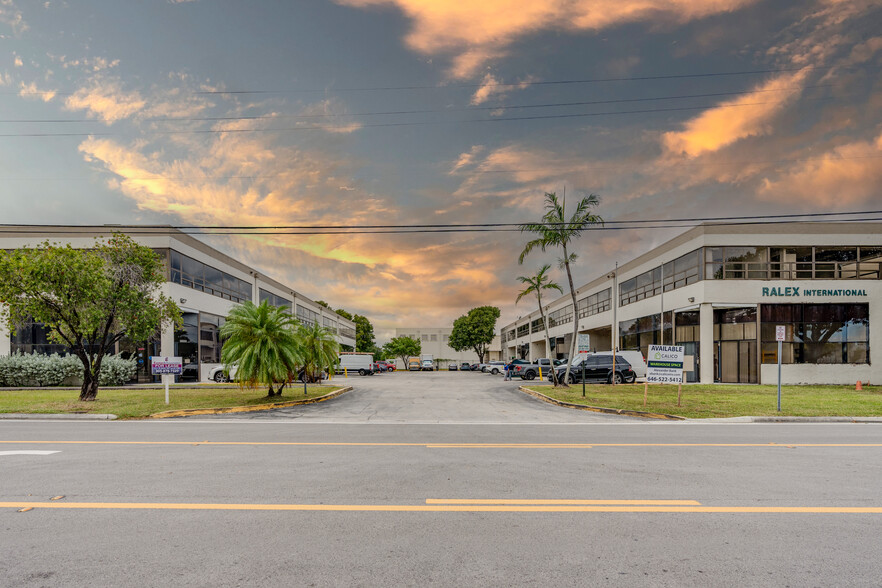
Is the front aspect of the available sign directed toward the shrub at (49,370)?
no

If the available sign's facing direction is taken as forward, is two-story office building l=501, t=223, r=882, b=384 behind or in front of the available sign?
behind

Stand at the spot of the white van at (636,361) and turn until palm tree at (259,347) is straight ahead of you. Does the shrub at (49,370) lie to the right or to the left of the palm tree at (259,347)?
right

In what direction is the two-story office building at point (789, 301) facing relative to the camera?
toward the camera

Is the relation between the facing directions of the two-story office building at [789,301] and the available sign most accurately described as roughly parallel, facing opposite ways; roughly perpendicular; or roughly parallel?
roughly parallel

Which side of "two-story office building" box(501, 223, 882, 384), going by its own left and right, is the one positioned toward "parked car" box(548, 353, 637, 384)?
right

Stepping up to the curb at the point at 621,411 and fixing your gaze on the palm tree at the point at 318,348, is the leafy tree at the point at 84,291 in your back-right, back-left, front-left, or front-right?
front-left

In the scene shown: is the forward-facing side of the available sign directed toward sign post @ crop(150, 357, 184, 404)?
no

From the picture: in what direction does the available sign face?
toward the camera

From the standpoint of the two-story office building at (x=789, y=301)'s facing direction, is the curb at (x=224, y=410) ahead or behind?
ahead

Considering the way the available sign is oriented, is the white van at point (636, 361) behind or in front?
behind
